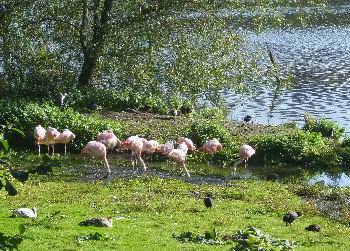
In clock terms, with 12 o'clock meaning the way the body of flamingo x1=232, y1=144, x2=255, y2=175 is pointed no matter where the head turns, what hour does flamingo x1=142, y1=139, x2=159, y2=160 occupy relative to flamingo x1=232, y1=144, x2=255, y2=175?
flamingo x1=142, y1=139, x2=159, y2=160 is roughly at 1 o'clock from flamingo x1=232, y1=144, x2=255, y2=175.

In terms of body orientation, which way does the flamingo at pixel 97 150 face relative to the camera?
to the viewer's right

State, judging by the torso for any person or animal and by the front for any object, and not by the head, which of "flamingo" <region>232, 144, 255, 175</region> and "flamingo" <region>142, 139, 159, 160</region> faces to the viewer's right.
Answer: "flamingo" <region>142, 139, 159, 160</region>
